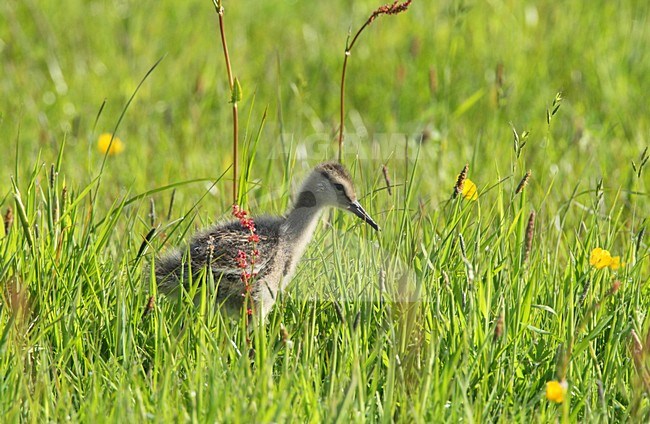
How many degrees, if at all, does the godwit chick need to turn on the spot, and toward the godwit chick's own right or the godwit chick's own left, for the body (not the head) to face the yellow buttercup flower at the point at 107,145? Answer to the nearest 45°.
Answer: approximately 135° to the godwit chick's own left

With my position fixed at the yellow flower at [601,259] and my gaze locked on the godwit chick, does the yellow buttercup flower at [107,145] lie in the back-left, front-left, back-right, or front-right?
front-right

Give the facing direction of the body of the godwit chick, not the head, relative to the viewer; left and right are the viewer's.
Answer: facing to the right of the viewer

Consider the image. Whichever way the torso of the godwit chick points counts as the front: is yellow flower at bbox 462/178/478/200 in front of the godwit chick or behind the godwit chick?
in front

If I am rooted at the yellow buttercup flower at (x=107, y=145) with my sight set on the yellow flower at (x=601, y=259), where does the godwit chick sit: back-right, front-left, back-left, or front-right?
front-right

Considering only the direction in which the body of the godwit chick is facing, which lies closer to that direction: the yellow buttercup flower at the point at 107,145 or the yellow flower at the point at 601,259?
the yellow flower

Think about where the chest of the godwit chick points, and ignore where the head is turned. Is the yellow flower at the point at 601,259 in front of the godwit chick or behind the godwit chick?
in front

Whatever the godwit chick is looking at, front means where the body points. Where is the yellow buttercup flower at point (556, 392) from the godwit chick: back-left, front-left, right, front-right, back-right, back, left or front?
front-right

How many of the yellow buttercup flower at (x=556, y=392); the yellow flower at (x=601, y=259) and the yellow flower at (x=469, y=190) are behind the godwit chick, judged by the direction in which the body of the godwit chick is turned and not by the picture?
0
